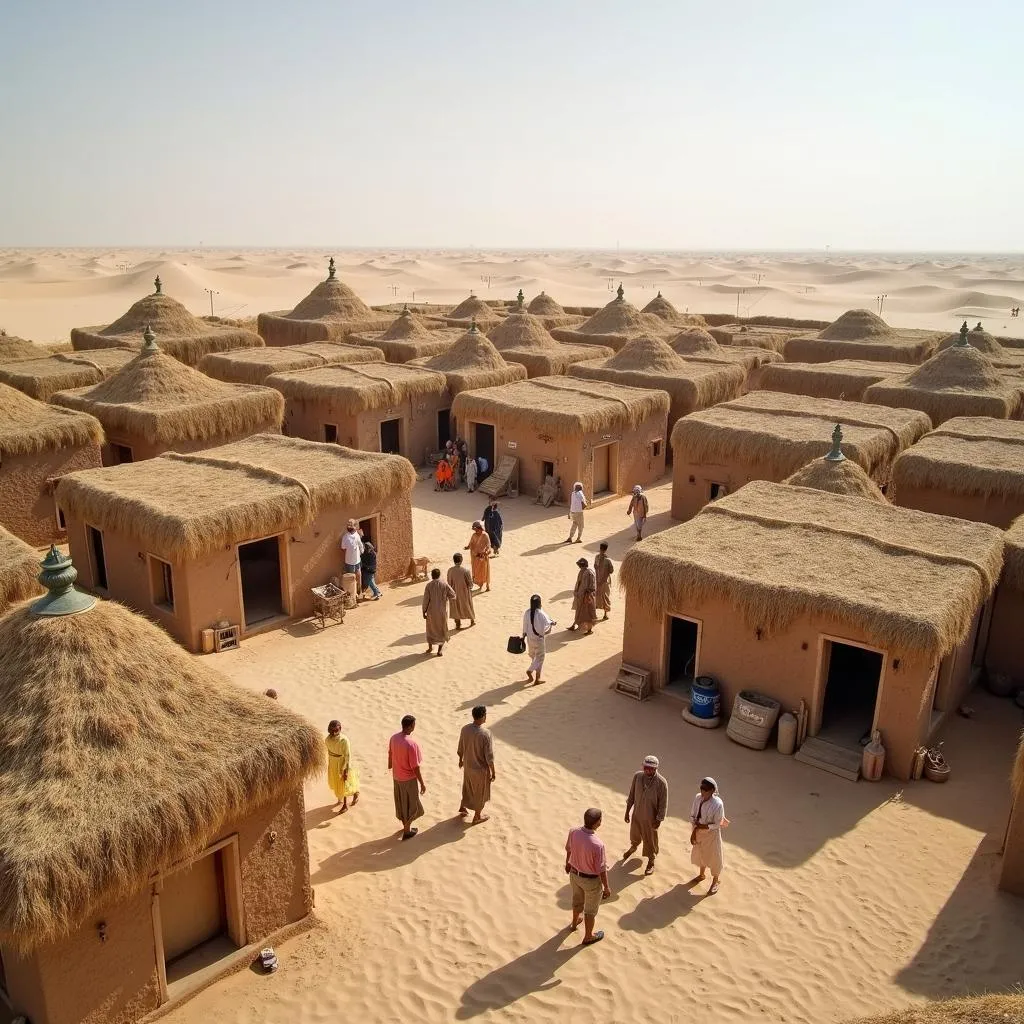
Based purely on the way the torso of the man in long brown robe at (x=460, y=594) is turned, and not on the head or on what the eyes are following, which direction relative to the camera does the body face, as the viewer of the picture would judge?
away from the camera

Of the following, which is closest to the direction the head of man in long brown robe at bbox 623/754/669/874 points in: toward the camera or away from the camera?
toward the camera

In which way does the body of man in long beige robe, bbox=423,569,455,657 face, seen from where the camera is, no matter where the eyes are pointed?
away from the camera

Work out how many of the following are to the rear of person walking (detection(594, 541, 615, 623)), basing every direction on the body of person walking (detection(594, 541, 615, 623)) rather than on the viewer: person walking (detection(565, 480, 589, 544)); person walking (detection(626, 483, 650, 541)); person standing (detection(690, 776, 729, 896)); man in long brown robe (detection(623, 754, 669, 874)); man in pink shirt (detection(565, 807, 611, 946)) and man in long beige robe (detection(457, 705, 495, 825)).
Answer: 4

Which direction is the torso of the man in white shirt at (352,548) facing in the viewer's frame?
toward the camera

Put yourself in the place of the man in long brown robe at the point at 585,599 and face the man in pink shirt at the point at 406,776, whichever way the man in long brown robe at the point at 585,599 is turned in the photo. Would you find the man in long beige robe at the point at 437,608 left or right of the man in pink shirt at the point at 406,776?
right

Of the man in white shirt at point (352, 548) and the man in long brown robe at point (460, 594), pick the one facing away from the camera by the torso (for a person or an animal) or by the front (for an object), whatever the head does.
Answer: the man in long brown robe

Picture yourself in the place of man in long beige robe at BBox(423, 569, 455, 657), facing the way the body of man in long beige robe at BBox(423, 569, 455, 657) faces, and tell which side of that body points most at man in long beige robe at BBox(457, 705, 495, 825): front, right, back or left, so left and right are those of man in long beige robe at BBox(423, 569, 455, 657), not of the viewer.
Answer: back

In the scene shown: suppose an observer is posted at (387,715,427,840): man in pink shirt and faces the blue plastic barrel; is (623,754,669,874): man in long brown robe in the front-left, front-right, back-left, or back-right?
front-right

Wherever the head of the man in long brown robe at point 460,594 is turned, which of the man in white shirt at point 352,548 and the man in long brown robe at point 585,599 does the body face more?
the man in white shirt

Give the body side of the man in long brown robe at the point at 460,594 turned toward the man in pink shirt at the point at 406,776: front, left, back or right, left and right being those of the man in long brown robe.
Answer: back

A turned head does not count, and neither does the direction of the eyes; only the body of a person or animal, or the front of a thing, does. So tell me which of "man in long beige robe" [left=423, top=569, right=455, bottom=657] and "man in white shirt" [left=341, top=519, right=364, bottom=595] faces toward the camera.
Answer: the man in white shirt

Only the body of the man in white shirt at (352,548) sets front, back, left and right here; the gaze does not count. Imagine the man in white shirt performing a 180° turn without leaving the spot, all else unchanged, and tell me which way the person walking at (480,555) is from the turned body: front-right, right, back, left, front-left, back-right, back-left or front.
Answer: right

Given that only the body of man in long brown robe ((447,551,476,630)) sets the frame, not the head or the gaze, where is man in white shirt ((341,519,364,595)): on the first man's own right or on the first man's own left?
on the first man's own left

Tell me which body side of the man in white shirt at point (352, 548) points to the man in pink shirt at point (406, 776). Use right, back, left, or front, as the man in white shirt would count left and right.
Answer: front
